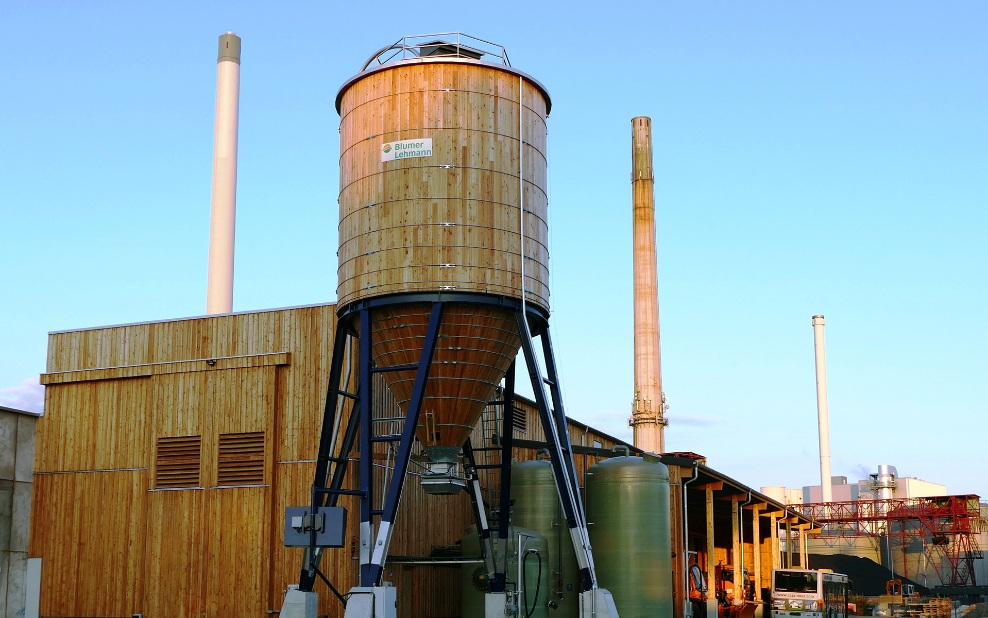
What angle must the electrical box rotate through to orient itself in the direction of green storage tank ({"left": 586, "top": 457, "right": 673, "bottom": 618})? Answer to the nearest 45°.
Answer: approximately 135° to its left

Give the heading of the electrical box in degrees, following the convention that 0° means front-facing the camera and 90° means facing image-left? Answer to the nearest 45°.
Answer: approximately 0°

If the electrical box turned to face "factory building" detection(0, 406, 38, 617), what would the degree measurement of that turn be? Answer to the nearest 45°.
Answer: approximately 135° to its right

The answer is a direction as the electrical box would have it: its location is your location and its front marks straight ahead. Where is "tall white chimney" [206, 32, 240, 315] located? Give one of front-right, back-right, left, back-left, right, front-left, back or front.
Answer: back

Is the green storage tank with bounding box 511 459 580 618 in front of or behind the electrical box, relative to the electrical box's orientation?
behind
